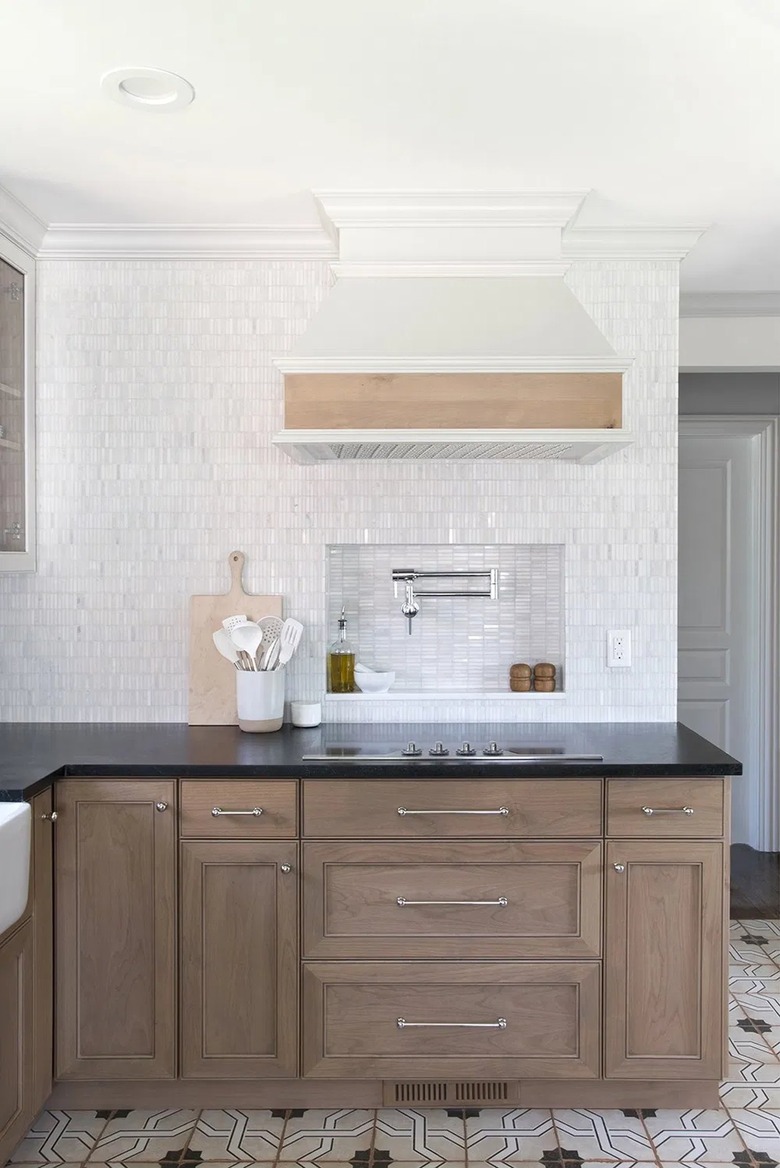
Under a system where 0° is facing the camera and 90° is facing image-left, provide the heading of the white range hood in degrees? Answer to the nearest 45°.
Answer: approximately 0°

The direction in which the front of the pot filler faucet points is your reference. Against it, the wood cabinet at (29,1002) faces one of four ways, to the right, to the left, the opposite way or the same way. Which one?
to the left

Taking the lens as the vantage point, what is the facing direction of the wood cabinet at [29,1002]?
facing to the right of the viewer

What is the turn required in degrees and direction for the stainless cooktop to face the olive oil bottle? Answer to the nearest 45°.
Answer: approximately 135° to its right
